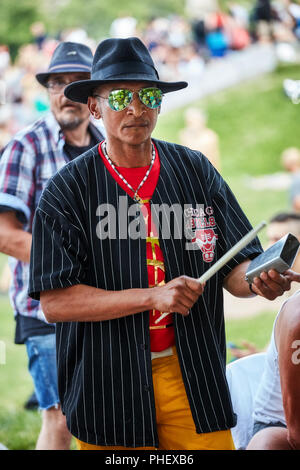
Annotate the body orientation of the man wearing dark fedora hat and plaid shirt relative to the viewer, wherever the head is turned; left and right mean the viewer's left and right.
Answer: facing the viewer and to the right of the viewer

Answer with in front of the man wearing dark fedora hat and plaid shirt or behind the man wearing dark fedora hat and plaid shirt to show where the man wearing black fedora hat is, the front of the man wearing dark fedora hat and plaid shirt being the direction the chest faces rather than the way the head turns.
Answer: in front
